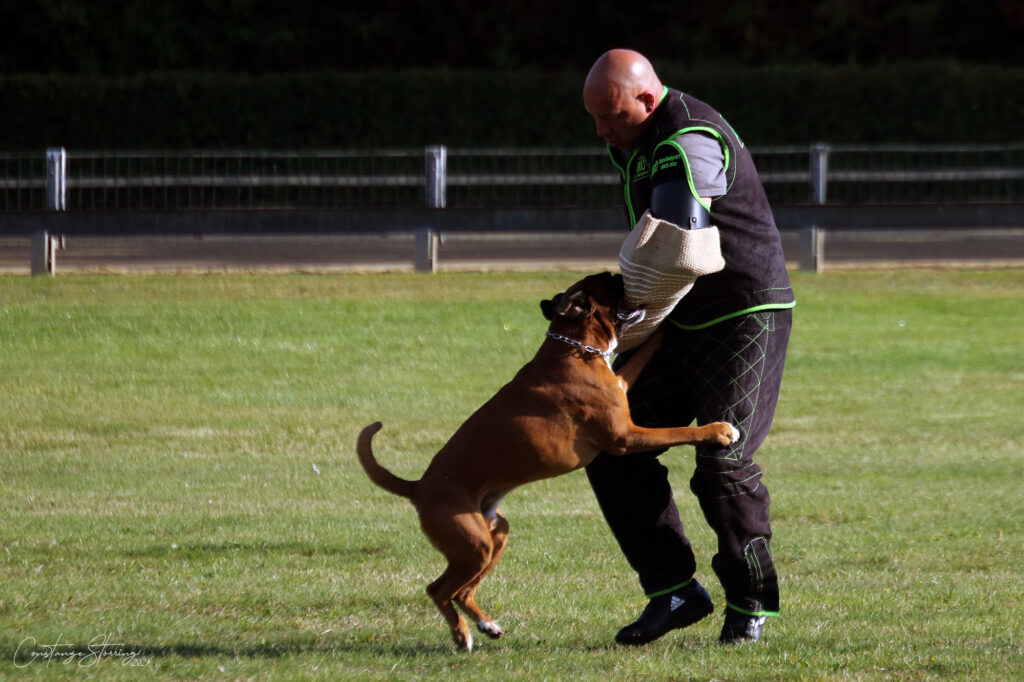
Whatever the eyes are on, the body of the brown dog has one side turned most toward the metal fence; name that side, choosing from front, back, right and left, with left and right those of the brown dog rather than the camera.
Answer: left

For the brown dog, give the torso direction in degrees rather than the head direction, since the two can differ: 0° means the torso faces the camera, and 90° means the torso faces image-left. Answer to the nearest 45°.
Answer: approximately 270°

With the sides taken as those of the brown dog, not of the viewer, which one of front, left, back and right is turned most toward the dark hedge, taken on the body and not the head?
left

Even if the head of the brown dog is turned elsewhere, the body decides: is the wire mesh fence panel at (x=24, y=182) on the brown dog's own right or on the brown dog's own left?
on the brown dog's own left
